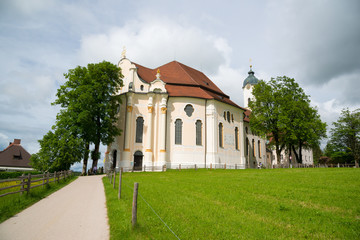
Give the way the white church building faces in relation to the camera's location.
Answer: facing the viewer and to the left of the viewer

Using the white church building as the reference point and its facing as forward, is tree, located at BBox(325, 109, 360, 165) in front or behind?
behind

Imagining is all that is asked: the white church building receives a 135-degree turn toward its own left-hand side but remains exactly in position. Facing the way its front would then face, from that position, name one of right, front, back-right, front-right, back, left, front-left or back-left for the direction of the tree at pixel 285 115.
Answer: front

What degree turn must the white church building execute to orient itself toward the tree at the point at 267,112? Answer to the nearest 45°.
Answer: approximately 135° to its left

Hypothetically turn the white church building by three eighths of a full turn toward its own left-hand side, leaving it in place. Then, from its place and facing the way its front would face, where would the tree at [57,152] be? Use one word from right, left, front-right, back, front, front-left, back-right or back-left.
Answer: back-right

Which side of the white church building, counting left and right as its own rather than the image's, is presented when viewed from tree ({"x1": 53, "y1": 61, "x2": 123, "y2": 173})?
front
